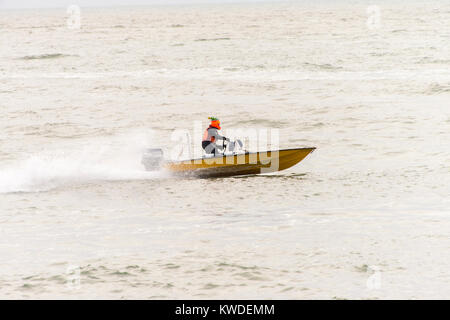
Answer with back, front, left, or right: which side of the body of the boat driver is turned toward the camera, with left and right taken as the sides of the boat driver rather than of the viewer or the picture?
right

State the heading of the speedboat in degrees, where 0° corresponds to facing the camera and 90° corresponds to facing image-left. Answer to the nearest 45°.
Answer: approximately 270°
